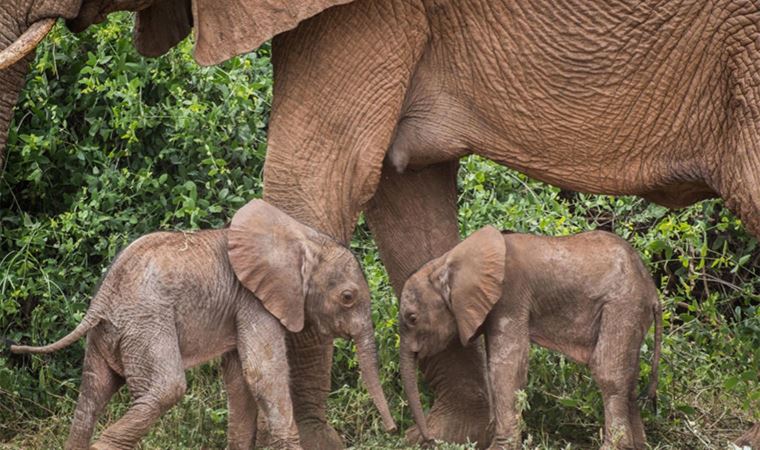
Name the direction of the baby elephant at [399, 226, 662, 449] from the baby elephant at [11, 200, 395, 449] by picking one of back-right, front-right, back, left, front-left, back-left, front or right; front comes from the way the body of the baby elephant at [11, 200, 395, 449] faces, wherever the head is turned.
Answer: front

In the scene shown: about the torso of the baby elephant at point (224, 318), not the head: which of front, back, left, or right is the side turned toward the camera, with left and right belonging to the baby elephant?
right

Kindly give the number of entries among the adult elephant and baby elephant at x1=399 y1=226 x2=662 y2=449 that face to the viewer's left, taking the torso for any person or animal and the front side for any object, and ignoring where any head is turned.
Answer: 2

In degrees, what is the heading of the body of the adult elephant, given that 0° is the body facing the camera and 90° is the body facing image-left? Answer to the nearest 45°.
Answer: approximately 90°

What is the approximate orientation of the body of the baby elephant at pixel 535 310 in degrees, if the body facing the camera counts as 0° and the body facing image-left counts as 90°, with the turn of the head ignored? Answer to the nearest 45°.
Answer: approximately 90°

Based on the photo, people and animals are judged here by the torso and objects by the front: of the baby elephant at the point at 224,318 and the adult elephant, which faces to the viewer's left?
the adult elephant

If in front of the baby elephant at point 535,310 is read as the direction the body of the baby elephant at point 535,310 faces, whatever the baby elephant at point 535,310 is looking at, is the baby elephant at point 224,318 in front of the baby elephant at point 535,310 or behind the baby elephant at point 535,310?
in front

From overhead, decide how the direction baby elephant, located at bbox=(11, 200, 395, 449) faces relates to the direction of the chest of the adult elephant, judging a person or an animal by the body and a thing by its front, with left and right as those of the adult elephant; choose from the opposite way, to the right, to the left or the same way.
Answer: the opposite way

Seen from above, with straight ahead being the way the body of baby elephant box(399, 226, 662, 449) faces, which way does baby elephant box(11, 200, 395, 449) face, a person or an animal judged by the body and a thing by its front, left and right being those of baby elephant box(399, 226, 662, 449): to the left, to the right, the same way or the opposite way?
the opposite way
